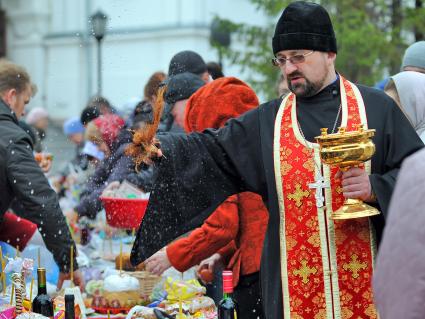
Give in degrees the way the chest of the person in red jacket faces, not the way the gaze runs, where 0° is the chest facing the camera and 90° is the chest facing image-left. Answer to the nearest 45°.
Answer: approximately 90°

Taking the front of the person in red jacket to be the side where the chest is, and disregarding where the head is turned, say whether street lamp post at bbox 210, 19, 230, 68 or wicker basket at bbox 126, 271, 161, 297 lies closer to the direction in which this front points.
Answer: the wicker basket

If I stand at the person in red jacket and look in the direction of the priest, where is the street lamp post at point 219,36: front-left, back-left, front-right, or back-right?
back-left

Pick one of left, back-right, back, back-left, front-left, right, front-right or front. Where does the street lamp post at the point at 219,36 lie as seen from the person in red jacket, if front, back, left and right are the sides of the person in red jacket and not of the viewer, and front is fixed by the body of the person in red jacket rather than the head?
right

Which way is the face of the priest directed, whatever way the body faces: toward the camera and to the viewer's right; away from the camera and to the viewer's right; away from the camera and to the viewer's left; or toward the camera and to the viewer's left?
toward the camera and to the viewer's left
